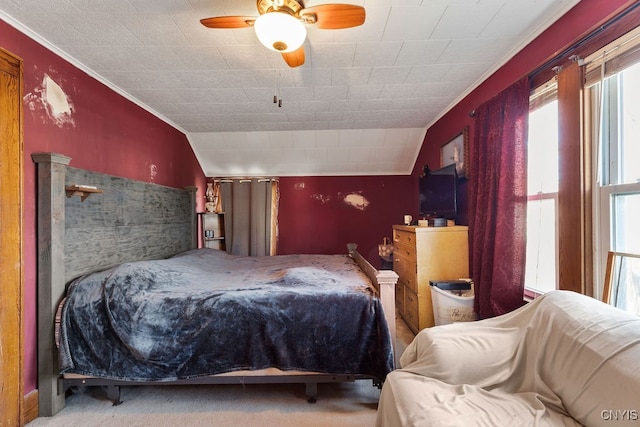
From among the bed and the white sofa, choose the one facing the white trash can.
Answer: the bed

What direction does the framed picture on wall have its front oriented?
to the viewer's left

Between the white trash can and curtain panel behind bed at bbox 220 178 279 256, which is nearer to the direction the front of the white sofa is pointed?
the curtain panel behind bed

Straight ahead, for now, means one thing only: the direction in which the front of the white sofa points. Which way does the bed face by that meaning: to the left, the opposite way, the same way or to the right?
the opposite way

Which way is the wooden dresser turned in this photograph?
to the viewer's left

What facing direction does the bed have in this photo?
to the viewer's right

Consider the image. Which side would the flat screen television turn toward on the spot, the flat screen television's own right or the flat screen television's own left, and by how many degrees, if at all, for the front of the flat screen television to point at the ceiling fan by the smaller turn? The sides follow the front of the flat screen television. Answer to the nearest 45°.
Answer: approximately 45° to the flat screen television's own left

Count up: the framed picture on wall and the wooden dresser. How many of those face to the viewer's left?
2

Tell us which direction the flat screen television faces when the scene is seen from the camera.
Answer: facing the viewer and to the left of the viewer

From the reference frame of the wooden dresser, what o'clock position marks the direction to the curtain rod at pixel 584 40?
The curtain rod is roughly at 8 o'clock from the wooden dresser.

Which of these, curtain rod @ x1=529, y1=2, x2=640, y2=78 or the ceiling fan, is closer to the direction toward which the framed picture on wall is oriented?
the ceiling fan

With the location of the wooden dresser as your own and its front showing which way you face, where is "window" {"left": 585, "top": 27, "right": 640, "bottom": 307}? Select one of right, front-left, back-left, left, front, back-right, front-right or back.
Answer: back-left

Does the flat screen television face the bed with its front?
yes
